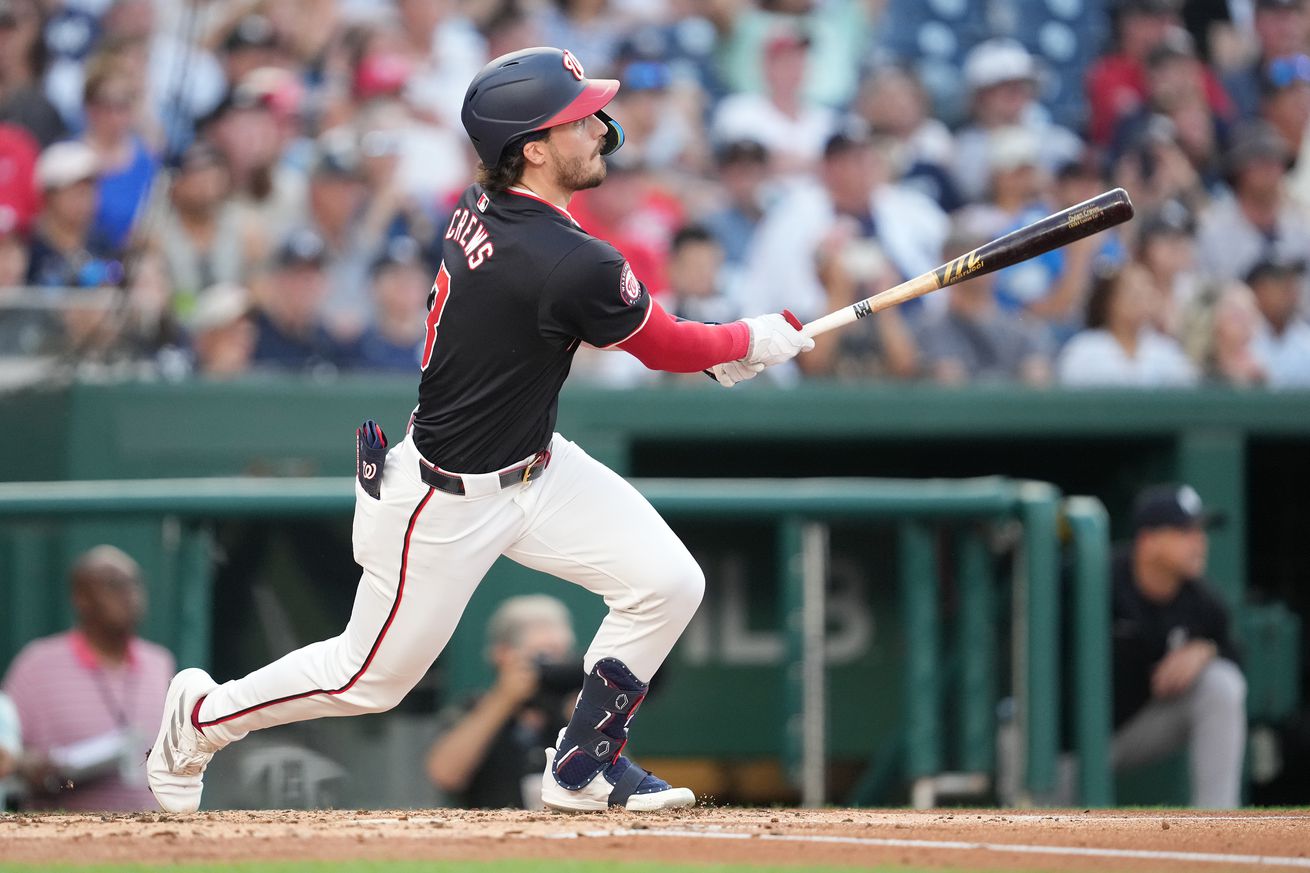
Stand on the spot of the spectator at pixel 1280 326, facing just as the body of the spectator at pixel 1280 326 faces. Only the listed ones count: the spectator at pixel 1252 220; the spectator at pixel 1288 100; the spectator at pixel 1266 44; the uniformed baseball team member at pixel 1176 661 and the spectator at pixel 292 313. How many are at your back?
3

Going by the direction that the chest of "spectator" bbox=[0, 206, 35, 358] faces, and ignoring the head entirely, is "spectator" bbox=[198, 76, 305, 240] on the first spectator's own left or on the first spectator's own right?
on the first spectator's own left

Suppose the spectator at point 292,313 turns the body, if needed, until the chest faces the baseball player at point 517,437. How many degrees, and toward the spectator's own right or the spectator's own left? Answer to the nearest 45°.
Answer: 0° — they already face them

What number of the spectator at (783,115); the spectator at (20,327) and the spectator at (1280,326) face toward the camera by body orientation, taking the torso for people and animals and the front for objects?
3

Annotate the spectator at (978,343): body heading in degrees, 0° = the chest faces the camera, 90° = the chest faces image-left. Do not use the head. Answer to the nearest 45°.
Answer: approximately 0°
